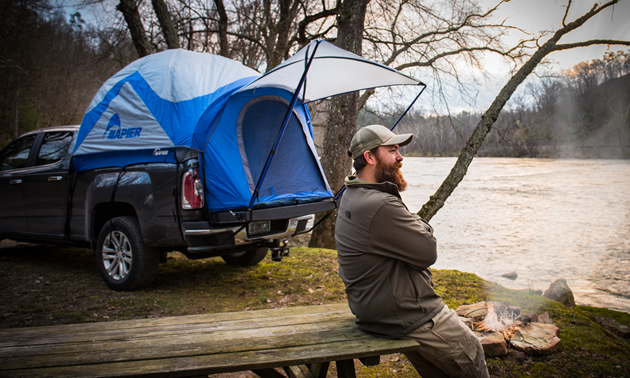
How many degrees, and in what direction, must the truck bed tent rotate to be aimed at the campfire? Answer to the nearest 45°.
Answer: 0° — it already faces it

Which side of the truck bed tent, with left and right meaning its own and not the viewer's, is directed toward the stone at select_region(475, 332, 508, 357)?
front

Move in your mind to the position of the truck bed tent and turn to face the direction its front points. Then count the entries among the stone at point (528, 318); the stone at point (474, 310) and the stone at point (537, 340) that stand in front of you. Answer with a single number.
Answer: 3

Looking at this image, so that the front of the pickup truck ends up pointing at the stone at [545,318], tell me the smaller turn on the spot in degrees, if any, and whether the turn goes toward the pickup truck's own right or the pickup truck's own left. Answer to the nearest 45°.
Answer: approximately 180°

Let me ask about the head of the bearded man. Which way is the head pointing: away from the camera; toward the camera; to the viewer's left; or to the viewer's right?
to the viewer's right

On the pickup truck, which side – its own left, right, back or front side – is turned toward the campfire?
back

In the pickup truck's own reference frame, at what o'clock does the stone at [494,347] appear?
The stone is roughly at 6 o'clock from the pickup truck.

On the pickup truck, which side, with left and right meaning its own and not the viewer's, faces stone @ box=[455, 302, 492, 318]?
back

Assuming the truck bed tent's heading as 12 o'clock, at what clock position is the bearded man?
The bearded man is roughly at 1 o'clock from the truck bed tent.

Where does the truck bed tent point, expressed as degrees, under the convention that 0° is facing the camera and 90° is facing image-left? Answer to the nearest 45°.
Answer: approximately 315°

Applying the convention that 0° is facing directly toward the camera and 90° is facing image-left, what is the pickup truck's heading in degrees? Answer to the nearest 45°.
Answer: approximately 135°

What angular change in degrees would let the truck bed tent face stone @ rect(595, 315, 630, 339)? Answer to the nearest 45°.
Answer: approximately 45° to its left

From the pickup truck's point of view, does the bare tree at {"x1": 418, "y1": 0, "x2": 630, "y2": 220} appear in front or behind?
behind

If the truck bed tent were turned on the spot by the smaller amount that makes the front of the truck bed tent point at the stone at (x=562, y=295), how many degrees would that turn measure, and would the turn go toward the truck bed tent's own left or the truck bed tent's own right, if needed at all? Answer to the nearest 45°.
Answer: approximately 45° to the truck bed tent's own left
